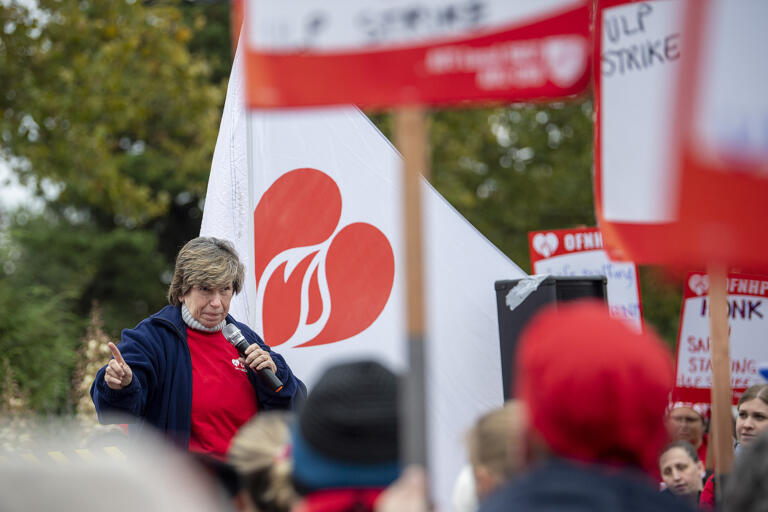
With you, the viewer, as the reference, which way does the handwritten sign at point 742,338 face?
facing the viewer

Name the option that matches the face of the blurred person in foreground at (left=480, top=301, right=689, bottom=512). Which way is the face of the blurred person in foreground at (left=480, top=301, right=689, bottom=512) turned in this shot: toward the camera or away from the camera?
away from the camera

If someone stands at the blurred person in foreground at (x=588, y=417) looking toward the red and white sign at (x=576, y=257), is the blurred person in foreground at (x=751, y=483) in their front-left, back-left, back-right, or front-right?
front-right

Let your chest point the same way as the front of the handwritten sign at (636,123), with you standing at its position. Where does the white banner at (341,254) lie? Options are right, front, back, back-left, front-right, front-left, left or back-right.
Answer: back-right

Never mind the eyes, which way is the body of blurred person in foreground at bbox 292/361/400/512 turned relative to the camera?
away from the camera

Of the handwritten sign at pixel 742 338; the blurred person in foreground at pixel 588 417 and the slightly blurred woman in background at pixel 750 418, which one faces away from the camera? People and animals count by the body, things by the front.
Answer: the blurred person in foreground at pixel 588 417

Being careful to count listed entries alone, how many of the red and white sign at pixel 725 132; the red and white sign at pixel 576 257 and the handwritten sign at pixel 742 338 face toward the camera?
3

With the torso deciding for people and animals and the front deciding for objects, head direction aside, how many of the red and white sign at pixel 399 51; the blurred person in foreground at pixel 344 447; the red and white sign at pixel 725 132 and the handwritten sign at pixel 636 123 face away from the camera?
1

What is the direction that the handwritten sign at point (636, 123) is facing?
toward the camera

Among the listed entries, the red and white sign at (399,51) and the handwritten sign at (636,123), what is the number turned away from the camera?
0

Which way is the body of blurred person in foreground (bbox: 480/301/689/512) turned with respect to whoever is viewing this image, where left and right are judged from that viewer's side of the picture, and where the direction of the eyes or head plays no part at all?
facing away from the viewer

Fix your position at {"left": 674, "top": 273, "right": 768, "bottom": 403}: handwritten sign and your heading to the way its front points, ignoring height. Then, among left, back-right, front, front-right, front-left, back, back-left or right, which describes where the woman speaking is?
front-right

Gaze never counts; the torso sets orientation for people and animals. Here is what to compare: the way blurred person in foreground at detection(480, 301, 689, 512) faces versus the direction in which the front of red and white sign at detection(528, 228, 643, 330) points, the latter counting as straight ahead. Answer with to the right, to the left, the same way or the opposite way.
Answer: the opposite way

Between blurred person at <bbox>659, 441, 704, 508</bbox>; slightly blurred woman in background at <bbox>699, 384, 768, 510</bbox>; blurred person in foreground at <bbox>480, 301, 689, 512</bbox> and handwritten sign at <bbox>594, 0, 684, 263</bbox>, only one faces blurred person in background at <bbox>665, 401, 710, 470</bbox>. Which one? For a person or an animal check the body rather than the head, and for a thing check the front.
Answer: blurred person in foreground at <bbox>480, 301, 689, 512</bbox>

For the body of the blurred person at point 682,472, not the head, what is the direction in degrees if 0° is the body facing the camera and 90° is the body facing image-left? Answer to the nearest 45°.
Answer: approximately 45°

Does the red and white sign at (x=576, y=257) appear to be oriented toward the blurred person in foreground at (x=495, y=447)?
yes
